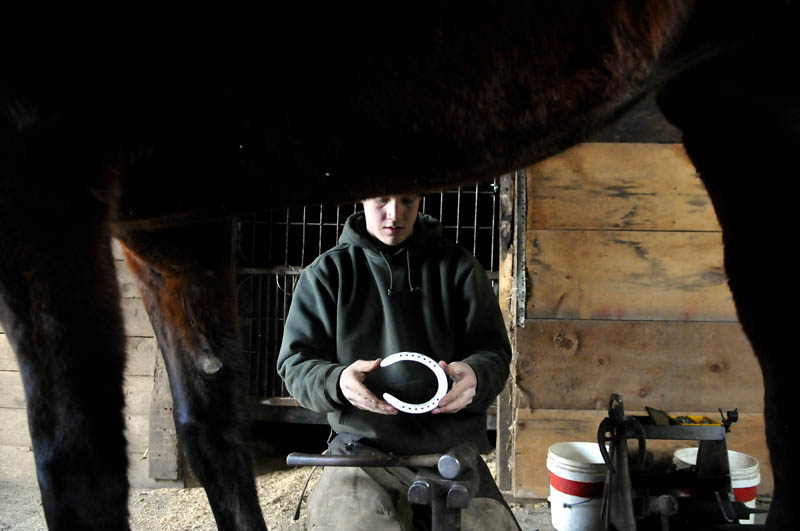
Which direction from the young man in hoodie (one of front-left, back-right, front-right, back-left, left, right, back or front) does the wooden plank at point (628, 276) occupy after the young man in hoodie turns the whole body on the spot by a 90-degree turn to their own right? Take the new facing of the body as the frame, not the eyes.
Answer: back-right

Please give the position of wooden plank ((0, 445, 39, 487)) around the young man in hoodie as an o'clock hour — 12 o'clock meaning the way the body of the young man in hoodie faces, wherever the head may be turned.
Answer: The wooden plank is roughly at 4 o'clock from the young man in hoodie.

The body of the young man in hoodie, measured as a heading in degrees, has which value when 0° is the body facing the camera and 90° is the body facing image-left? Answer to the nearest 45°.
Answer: approximately 0°

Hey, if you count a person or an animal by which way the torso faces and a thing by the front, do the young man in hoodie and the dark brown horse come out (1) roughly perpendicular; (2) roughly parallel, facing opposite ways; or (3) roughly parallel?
roughly perpendicular

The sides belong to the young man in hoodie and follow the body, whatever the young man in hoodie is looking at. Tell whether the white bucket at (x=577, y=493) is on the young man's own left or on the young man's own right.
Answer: on the young man's own left

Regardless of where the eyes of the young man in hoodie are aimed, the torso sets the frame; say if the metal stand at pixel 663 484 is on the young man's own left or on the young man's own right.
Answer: on the young man's own left

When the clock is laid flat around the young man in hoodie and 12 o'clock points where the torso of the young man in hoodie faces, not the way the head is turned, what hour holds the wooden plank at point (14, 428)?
The wooden plank is roughly at 4 o'clock from the young man in hoodie.
